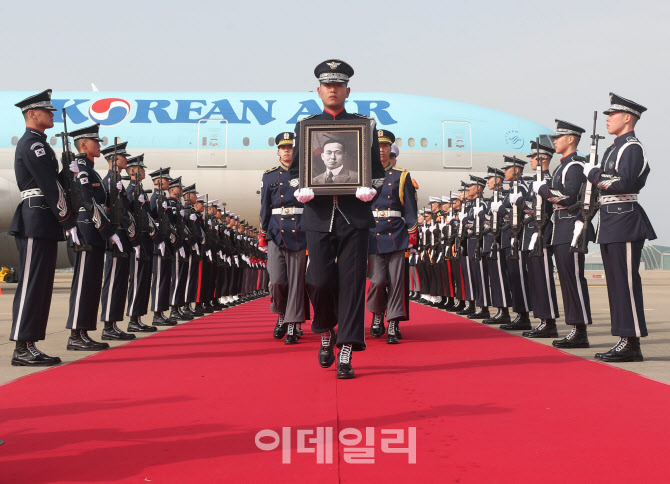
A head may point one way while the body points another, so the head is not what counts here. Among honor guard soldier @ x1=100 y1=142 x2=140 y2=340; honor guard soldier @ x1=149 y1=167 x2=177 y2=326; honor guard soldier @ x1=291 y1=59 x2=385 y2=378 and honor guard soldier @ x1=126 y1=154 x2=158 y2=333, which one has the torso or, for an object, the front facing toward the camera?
honor guard soldier @ x1=291 y1=59 x2=385 y2=378

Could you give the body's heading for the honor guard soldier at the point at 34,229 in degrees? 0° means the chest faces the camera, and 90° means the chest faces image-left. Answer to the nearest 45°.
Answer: approximately 270°

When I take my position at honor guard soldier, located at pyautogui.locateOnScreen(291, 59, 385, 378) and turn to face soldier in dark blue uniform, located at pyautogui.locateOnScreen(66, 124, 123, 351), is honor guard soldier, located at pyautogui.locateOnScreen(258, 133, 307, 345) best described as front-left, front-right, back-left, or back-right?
front-right

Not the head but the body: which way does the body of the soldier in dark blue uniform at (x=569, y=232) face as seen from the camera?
to the viewer's left

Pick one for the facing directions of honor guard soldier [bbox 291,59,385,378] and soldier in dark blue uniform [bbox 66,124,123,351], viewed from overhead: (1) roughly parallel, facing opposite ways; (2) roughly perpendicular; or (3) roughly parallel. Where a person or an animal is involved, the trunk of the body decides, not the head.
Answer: roughly perpendicular

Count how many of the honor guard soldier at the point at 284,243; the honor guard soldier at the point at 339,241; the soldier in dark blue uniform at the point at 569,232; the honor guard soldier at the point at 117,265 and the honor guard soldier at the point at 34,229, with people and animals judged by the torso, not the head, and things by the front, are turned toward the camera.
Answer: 2

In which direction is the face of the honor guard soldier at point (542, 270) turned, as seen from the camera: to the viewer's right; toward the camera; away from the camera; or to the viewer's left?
to the viewer's left

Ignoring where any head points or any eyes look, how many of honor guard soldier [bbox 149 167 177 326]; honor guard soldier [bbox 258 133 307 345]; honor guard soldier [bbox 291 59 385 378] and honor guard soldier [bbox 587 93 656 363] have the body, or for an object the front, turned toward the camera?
2

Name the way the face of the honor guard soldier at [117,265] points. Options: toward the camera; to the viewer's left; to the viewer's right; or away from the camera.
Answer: to the viewer's right

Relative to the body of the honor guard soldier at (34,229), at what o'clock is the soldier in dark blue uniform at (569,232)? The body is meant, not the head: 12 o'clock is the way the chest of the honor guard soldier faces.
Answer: The soldier in dark blue uniform is roughly at 12 o'clock from the honor guard soldier.

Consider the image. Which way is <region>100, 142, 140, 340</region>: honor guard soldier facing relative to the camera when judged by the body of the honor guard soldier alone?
to the viewer's right

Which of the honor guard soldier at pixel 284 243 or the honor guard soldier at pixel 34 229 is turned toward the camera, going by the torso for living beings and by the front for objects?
the honor guard soldier at pixel 284 243

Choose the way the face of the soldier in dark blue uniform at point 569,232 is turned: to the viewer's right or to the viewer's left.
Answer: to the viewer's left

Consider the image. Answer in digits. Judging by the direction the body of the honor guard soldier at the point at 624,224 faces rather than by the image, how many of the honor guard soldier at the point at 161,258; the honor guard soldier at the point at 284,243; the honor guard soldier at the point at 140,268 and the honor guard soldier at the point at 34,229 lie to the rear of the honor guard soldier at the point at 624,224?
0

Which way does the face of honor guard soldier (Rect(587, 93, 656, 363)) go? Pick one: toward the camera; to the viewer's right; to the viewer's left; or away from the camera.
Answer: to the viewer's left

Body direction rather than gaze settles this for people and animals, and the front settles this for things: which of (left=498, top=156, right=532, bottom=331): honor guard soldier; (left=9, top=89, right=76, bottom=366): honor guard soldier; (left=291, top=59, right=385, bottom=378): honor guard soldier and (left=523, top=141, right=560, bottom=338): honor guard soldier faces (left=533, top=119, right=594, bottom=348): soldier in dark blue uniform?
(left=9, top=89, right=76, bottom=366): honor guard soldier

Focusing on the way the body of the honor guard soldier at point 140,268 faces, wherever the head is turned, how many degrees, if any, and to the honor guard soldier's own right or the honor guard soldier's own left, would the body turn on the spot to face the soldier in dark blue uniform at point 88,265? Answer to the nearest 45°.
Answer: approximately 90° to the honor guard soldier's own right

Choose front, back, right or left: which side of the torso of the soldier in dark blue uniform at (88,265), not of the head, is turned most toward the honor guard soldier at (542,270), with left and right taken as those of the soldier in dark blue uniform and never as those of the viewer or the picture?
front

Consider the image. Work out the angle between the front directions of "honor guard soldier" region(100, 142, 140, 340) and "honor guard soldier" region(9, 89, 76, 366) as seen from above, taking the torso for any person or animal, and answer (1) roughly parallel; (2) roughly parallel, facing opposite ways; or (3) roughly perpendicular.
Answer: roughly parallel

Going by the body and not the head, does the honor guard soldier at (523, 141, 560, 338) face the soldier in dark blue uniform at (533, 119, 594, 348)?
no

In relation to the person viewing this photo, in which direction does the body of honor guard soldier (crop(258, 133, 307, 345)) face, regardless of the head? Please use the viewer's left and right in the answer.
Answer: facing the viewer

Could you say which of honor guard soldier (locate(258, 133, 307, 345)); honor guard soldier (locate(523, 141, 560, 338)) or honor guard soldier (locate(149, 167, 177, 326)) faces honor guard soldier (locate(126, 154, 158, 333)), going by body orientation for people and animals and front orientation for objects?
honor guard soldier (locate(523, 141, 560, 338))
